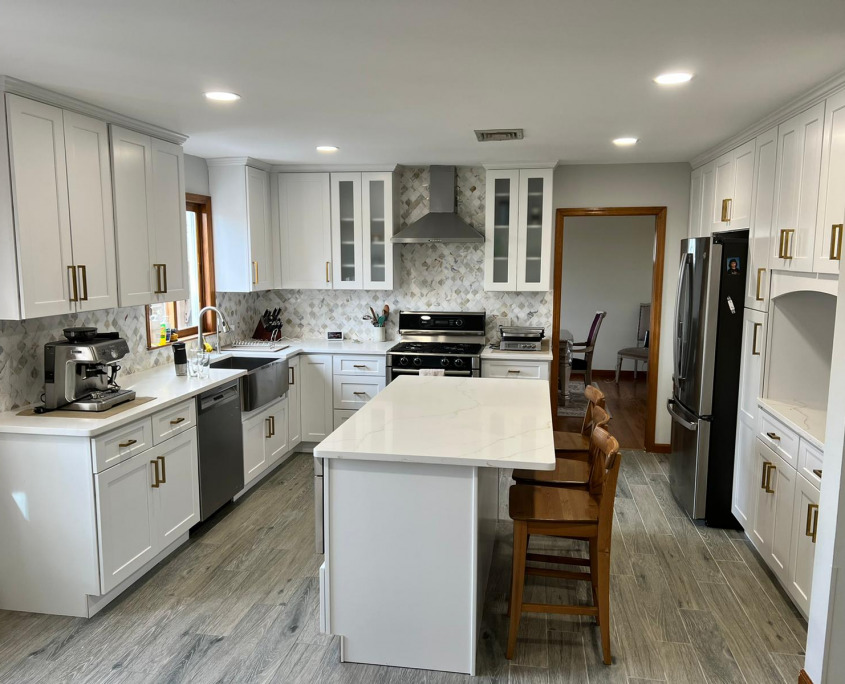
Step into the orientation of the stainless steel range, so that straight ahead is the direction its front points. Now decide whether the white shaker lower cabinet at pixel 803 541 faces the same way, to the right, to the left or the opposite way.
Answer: to the right

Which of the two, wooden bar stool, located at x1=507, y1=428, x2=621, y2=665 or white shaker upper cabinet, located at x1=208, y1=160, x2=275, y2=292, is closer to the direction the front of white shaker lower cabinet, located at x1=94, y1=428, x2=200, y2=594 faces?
the wooden bar stool

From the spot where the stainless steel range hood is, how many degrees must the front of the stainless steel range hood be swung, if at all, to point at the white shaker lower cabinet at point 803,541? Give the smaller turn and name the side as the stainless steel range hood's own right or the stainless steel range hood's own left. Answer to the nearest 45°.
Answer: approximately 45° to the stainless steel range hood's own left

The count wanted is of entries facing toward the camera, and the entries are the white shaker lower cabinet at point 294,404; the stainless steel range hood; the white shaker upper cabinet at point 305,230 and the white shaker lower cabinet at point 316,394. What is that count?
3

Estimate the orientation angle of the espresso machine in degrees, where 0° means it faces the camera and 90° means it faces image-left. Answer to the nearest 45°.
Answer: approximately 315°

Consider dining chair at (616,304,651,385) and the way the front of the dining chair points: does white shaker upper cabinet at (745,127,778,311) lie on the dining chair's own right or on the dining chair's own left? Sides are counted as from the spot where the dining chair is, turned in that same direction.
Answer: on the dining chair's own left

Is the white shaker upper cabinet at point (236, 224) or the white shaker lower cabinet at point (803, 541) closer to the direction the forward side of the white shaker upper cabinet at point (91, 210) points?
the white shaker lower cabinet
